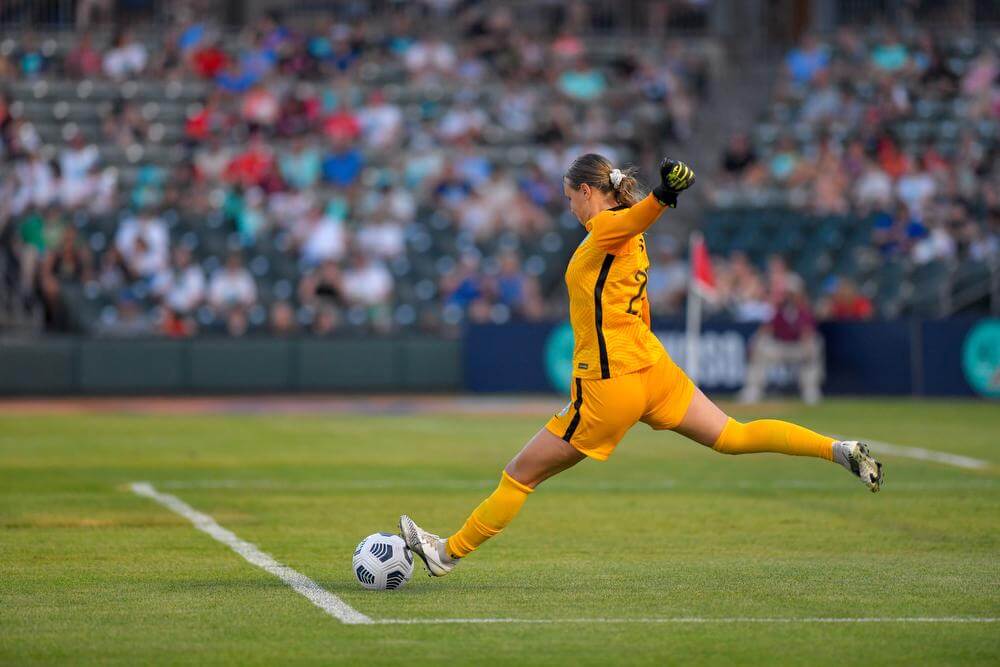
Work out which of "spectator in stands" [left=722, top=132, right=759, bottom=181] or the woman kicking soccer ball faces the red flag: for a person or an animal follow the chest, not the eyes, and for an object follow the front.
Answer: the spectator in stands

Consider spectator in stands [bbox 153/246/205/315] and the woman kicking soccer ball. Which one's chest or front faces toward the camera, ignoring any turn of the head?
the spectator in stands

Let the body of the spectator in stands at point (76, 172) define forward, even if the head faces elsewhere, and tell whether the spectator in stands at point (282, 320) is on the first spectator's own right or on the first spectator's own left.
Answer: on the first spectator's own left

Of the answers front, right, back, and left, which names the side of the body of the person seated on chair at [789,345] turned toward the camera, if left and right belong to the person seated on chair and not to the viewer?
front

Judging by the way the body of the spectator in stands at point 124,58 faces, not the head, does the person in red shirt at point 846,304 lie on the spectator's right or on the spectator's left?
on the spectator's left

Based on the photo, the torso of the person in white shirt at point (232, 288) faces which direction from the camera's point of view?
toward the camera

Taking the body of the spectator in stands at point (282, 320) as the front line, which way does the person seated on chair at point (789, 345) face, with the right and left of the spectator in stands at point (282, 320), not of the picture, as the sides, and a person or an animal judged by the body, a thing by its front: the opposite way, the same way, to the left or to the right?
the same way

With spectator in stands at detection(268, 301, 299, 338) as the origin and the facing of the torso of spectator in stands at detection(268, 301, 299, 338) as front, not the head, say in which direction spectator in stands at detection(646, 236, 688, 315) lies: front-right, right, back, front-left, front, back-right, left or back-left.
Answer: left

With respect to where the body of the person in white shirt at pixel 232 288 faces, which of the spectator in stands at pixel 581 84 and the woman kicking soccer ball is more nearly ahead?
the woman kicking soccer ball

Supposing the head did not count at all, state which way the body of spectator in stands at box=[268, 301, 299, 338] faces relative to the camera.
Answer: toward the camera

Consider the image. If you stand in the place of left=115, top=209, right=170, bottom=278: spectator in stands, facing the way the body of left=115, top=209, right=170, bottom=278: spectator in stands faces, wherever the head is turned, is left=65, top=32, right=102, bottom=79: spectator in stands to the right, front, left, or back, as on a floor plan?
back

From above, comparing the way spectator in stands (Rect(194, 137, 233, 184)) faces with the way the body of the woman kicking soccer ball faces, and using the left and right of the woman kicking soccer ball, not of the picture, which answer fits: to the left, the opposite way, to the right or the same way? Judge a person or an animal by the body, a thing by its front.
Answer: to the left

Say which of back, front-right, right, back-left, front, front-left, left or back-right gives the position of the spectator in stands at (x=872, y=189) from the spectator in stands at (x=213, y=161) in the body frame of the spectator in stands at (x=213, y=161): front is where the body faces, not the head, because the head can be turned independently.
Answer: left

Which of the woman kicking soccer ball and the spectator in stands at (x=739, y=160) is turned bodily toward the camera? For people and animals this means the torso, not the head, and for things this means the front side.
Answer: the spectator in stands
